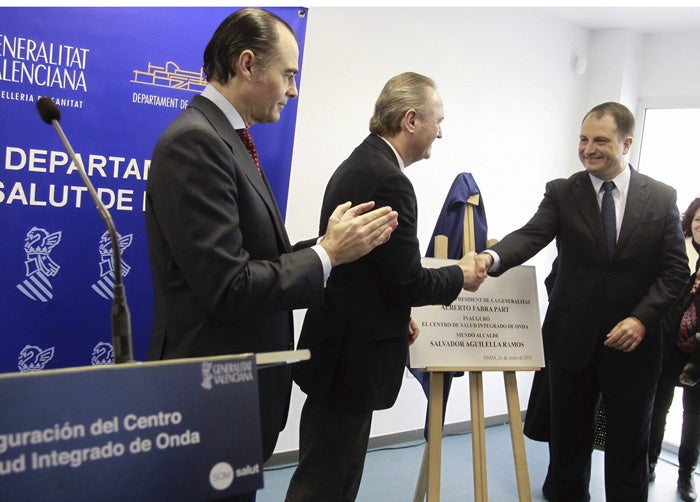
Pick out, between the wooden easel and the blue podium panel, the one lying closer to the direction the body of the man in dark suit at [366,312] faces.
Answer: the wooden easel

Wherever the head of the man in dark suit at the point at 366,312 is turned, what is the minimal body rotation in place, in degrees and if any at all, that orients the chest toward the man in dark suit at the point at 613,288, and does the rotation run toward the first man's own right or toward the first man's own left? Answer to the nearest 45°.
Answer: approximately 45° to the first man's own left

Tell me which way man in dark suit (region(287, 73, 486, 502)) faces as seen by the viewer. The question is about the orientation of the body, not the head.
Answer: to the viewer's right

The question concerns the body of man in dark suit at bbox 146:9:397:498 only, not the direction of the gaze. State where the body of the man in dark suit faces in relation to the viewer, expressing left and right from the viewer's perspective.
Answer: facing to the right of the viewer

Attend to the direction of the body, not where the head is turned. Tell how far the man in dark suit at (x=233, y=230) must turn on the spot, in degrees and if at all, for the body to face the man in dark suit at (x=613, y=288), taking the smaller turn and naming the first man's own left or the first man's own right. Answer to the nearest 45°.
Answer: approximately 45° to the first man's own left

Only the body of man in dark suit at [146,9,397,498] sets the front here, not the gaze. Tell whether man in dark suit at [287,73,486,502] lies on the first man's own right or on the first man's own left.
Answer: on the first man's own left

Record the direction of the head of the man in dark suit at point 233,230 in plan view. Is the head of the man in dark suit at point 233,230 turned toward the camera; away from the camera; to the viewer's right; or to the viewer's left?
to the viewer's right

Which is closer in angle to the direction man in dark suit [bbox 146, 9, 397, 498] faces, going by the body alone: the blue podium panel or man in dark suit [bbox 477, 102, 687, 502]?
the man in dark suit

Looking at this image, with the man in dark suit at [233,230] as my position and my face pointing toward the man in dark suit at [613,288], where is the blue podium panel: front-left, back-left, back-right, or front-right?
back-right

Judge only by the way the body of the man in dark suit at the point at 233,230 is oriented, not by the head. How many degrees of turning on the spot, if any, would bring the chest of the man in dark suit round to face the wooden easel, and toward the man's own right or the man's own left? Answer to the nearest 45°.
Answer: approximately 45° to the man's own left

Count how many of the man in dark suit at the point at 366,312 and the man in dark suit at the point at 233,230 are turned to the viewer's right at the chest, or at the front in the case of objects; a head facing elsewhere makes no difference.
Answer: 2

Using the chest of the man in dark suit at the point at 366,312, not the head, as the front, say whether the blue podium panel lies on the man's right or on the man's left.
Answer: on the man's right
